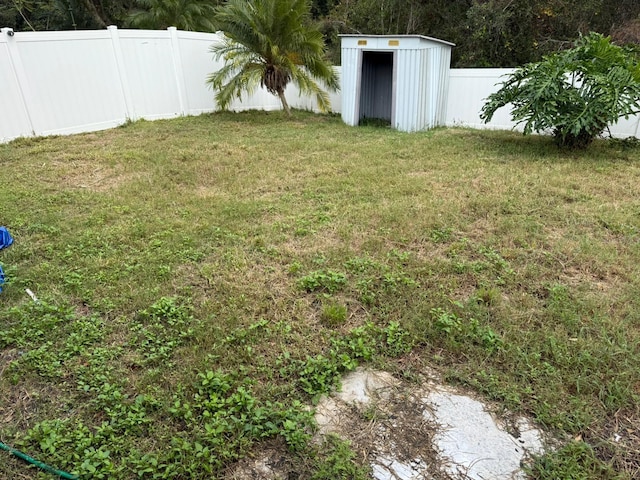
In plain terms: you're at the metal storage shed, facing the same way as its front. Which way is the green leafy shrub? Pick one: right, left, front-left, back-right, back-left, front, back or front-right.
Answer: left

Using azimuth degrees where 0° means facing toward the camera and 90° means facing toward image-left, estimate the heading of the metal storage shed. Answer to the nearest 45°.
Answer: approximately 45°

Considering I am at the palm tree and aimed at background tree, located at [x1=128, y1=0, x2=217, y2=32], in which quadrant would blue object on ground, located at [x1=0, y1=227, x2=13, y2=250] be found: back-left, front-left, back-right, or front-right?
back-left

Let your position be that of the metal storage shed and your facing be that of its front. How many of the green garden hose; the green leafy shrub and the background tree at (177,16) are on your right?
1

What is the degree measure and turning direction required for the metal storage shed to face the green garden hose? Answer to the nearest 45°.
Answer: approximately 45° to its left

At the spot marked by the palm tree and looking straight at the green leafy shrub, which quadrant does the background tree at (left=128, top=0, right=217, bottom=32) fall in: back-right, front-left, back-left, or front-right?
back-left

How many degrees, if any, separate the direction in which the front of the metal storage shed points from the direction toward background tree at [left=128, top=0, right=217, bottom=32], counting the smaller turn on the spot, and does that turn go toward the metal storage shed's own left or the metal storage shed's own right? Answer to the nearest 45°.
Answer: approximately 90° to the metal storage shed's own right

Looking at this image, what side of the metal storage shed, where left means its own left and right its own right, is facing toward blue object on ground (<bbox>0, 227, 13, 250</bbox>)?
front
